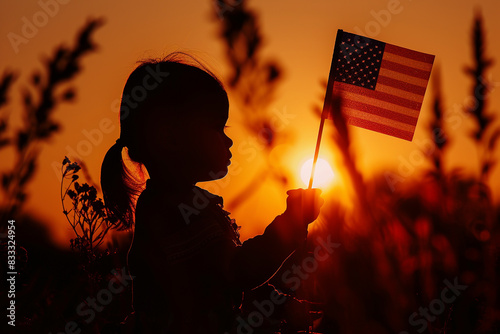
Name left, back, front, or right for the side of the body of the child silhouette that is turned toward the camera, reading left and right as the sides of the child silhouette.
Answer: right
